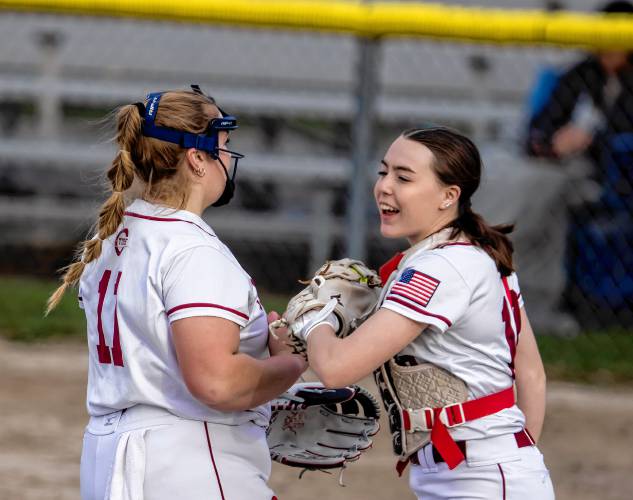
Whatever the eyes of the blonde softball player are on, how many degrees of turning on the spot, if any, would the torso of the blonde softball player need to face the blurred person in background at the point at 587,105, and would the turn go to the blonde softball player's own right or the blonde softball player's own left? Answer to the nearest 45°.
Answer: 0° — they already face them

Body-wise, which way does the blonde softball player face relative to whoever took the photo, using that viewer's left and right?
facing away from the viewer and to the right of the viewer

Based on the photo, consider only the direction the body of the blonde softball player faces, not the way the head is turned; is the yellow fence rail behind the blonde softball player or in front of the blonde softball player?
in front

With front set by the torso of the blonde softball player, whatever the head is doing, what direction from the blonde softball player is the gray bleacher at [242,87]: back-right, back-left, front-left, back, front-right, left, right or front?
front-left
